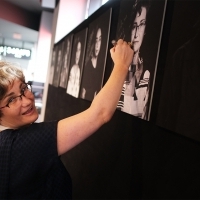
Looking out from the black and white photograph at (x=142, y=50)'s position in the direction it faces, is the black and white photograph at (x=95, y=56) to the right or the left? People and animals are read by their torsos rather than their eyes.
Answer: on its right

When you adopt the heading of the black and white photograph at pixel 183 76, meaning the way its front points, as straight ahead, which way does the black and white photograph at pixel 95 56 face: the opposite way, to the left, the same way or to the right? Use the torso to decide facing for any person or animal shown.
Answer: the same way

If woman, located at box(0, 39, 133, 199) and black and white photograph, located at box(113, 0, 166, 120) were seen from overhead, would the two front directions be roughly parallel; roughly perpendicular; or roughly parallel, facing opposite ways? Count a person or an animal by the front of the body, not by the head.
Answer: roughly parallel, facing opposite ways

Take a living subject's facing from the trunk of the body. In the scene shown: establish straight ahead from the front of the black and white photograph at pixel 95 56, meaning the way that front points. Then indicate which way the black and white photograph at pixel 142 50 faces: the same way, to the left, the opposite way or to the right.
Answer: the same way

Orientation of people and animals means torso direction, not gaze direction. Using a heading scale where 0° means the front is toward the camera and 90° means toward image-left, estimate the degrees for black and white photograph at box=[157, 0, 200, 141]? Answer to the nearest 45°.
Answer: approximately 45°

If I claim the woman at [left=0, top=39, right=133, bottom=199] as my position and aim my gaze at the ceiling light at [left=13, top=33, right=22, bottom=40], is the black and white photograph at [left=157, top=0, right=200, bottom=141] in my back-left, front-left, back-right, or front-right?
back-right

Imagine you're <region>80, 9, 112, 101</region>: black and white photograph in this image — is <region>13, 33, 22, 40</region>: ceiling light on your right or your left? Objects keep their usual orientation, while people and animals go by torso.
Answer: on your right

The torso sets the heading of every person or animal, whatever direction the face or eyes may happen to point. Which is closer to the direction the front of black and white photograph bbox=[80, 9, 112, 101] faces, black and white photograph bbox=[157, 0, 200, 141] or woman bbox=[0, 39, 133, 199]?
the woman

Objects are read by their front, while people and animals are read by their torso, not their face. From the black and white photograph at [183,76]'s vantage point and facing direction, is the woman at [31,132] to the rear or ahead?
ahead

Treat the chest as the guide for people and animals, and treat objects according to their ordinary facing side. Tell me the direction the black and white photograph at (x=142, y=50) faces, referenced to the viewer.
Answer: facing the viewer and to the left of the viewer

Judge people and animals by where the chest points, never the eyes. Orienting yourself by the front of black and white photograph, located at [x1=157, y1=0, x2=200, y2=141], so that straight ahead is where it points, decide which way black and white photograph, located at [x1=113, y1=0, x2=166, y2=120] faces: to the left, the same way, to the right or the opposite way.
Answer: the same way

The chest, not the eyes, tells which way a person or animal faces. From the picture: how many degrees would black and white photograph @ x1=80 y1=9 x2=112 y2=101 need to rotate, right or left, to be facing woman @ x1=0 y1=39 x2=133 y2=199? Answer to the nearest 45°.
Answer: approximately 45° to its left

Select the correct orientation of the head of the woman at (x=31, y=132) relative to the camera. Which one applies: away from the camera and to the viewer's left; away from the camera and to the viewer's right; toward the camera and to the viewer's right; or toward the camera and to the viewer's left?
toward the camera and to the viewer's right
